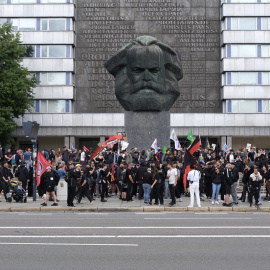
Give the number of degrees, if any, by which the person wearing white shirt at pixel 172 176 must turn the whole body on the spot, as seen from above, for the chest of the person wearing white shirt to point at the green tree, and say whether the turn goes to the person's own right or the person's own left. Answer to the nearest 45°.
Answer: approximately 90° to the person's own right

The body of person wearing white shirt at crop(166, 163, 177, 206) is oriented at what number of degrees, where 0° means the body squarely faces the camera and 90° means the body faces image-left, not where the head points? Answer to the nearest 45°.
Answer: approximately 45°

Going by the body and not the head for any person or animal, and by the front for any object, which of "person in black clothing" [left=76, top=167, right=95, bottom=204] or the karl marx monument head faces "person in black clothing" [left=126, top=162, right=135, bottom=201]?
the karl marx monument head

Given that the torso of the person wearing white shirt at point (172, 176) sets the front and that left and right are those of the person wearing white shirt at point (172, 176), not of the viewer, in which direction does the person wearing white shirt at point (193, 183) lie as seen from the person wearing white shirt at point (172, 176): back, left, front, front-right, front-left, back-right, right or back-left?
left

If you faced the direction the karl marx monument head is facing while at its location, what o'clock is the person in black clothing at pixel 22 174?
The person in black clothing is roughly at 1 o'clock from the karl marx monument head.

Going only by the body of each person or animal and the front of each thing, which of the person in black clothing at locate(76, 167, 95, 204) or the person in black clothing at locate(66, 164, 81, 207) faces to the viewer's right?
the person in black clothing at locate(66, 164, 81, 207)

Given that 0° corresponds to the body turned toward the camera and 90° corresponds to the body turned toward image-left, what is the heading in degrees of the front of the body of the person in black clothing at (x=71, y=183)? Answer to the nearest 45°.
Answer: approximately 270°

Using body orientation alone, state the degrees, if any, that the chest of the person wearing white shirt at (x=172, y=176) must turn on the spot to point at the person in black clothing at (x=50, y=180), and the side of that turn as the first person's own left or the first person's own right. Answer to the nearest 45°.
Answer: approximately 45° to the first person's own right

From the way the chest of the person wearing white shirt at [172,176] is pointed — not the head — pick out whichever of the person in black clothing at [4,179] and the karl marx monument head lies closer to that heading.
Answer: the person in black clothing

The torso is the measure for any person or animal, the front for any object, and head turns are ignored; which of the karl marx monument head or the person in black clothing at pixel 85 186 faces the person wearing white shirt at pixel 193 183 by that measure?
the karl marx monument head

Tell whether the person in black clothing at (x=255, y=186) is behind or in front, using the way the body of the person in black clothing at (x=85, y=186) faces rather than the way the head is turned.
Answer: behind
